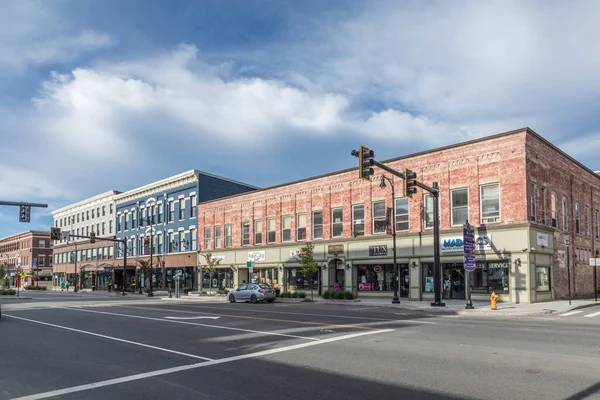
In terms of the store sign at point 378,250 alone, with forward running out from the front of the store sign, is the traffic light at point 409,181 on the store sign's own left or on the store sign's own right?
on the store sign's own left

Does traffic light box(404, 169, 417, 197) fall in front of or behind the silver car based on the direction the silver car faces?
behind

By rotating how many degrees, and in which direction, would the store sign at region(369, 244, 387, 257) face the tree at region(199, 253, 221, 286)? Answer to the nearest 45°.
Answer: approximately 90° to its right

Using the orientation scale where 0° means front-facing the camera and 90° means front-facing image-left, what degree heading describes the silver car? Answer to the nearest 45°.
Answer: approximately 135°

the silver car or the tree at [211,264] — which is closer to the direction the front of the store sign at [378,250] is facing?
the silver car

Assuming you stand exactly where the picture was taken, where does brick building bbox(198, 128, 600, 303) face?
facing the viewer and to the left of the viewer

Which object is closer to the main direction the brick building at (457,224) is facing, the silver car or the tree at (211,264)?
the silver car

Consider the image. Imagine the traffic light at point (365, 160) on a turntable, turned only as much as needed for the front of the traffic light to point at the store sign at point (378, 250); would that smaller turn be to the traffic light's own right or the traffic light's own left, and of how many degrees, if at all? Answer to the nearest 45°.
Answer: approximately 135° to the traffic light's own left

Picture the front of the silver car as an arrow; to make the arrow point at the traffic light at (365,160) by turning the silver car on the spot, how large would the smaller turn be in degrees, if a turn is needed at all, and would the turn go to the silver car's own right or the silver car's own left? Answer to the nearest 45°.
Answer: approximately 135° to the silver car's own left

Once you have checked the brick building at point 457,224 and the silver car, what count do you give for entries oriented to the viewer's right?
0

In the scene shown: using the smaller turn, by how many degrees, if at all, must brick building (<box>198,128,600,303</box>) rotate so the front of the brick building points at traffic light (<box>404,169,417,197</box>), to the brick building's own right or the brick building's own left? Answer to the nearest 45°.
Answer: approximately 45° to the brick building's own left

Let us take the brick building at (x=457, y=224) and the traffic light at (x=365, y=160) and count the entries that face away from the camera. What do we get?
0
